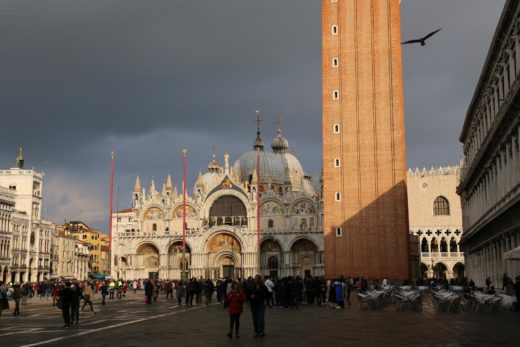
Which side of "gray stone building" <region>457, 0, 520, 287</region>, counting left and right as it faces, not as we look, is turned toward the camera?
left

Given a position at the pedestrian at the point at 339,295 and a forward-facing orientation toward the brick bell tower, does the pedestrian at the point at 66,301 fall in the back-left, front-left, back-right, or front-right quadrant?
back-left

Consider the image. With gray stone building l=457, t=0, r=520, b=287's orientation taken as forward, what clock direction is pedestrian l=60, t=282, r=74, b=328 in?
The pedestrian is roughly at 10 o'clock from the gray stone building.

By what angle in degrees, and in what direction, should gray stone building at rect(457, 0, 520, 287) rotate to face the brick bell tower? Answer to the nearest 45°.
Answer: approximately 45° to its right
